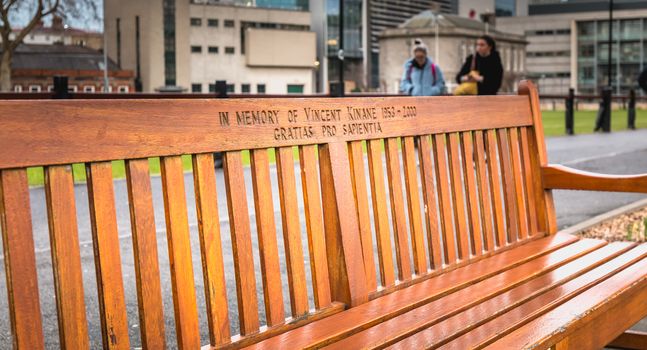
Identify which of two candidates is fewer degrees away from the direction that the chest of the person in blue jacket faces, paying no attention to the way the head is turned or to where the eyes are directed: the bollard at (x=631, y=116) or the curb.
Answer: the curb

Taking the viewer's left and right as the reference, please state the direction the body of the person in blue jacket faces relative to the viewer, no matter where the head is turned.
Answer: facing the viewer

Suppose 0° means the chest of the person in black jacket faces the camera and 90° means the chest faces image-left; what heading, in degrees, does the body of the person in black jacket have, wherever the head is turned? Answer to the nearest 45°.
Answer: approximately 45°

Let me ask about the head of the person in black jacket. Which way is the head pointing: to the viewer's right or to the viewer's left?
to the viewer's left

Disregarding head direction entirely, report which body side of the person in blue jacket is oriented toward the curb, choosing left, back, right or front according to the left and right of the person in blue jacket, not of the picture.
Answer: front

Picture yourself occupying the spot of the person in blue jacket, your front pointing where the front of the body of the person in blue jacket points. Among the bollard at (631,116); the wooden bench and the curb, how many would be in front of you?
2

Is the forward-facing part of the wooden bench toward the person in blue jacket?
no

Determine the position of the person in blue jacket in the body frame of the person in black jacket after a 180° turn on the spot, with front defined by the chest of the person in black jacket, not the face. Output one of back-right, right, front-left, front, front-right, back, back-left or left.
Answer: left

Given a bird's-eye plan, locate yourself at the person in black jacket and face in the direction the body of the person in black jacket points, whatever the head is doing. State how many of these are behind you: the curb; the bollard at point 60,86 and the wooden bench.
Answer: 0

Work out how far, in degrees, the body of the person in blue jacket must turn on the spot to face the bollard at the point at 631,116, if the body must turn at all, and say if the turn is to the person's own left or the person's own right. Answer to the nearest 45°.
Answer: approximately 135° to the person's own left

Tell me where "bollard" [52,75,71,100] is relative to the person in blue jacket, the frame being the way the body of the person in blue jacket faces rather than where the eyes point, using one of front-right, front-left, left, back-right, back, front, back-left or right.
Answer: front-right

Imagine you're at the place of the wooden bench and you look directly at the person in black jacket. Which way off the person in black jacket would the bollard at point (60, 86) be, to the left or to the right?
left
